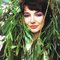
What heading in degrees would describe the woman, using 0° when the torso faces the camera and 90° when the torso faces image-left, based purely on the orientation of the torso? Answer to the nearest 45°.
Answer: approximately 0°
